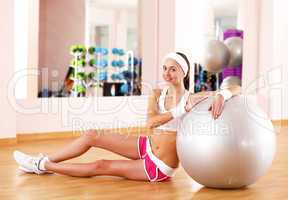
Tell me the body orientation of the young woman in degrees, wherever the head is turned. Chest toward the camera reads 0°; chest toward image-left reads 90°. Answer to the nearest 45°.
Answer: approximately 45°

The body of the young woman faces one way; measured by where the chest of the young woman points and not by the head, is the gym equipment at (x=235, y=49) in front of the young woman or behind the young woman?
behind

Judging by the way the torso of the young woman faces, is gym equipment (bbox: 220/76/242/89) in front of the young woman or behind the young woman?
behind

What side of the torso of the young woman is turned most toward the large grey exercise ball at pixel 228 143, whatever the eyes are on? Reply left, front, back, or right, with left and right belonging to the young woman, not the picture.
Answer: left
